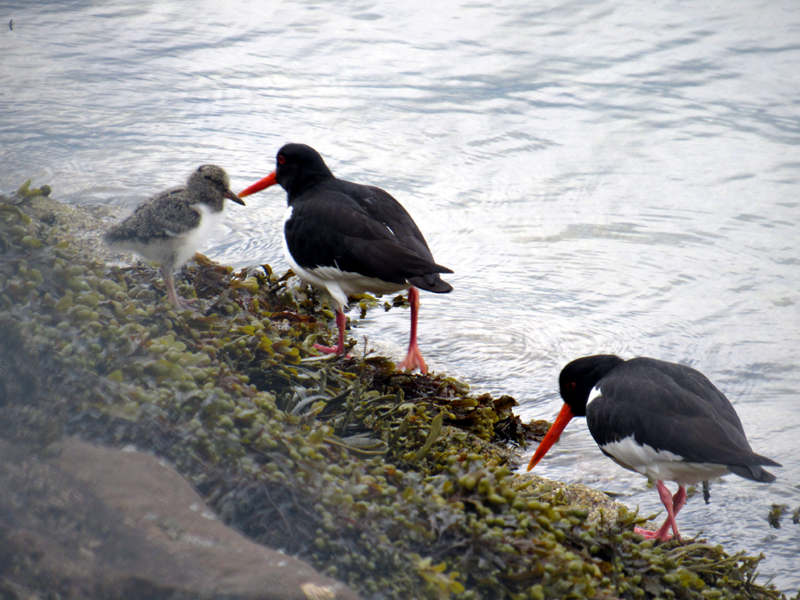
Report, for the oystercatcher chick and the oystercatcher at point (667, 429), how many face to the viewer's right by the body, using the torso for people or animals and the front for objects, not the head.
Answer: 1

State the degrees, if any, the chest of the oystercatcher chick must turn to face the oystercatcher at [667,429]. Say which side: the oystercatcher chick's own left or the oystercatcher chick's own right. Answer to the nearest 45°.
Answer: approximately 45° to the oystercatcher chick's own right

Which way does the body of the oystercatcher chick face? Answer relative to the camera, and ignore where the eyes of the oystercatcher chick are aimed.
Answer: to the viewer's right

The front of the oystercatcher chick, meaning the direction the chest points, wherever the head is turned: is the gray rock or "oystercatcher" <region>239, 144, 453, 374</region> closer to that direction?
the oystercatcher

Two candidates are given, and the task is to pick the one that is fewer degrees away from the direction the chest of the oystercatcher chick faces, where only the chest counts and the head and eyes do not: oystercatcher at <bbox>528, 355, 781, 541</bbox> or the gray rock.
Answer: the oystercatcher

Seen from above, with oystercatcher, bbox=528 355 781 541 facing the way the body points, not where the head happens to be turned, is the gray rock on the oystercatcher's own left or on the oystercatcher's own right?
on the oystercatcher's own left

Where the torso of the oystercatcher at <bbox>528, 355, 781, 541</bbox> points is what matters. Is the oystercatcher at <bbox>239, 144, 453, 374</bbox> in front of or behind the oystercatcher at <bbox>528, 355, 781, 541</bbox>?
in front

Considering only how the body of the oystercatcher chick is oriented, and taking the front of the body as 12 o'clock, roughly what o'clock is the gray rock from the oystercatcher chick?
The gray rock is roughly at 3 o'clock from the oystercatcher chick.

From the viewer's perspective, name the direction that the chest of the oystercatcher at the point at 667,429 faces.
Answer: to the viewer's left
